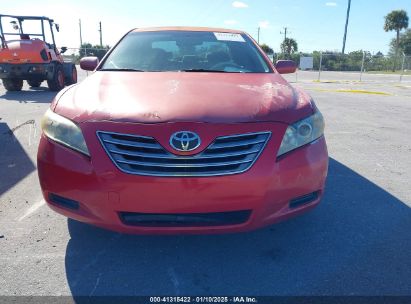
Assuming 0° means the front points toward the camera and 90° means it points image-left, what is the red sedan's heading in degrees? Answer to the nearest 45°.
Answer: approximately 0°
